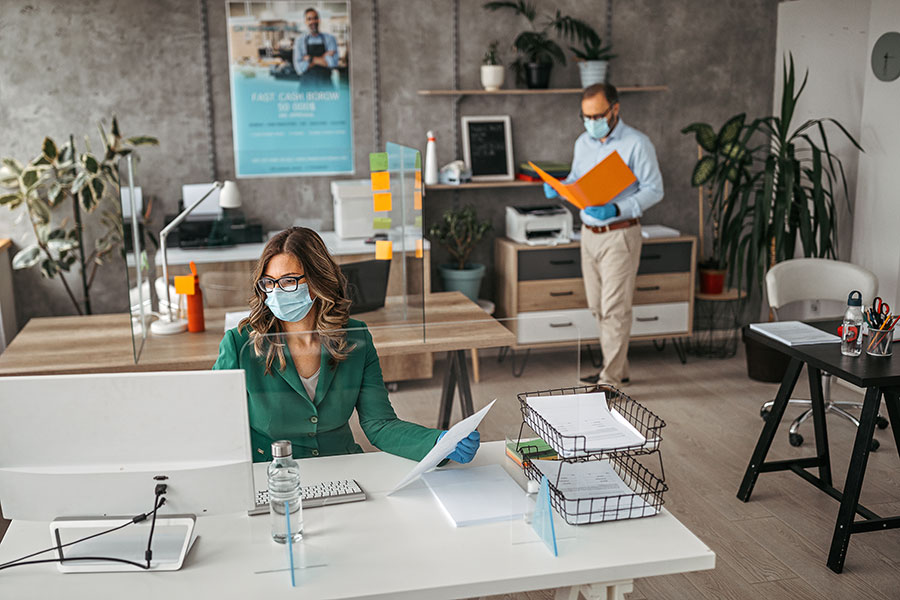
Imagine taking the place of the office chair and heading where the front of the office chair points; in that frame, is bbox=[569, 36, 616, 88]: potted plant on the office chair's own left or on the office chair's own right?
on the office chair's own right

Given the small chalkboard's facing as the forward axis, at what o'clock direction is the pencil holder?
The pencil holder is roughly at 11 o'clock from the small chalkboard.

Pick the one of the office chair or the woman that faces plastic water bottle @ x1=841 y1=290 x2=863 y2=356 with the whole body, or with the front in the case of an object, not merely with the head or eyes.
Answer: the office chair

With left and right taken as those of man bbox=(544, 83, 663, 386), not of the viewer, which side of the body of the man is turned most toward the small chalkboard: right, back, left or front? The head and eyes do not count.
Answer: right

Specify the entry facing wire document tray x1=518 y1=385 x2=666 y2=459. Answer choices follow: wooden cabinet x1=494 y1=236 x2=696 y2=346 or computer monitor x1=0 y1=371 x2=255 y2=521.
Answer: the wooden cabinet

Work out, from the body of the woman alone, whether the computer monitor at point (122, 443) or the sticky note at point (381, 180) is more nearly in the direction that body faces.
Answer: the computer monitor

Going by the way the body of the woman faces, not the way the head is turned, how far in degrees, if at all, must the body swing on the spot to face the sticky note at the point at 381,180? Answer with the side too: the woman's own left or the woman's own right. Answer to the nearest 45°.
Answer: approximately 180°

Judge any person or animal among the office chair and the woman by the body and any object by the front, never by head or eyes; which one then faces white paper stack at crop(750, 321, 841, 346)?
the office chair

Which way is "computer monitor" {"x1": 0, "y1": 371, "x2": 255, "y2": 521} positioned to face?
away from the camera

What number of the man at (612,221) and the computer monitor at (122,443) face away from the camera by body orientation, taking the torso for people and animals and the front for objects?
1

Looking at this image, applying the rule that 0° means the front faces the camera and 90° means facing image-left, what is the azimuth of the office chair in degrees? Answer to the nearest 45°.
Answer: approximately 0°

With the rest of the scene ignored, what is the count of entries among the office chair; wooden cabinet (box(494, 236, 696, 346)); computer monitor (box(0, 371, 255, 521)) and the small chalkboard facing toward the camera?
3

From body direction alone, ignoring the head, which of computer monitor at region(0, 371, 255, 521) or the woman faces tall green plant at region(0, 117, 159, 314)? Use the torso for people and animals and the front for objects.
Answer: the computer monitor
